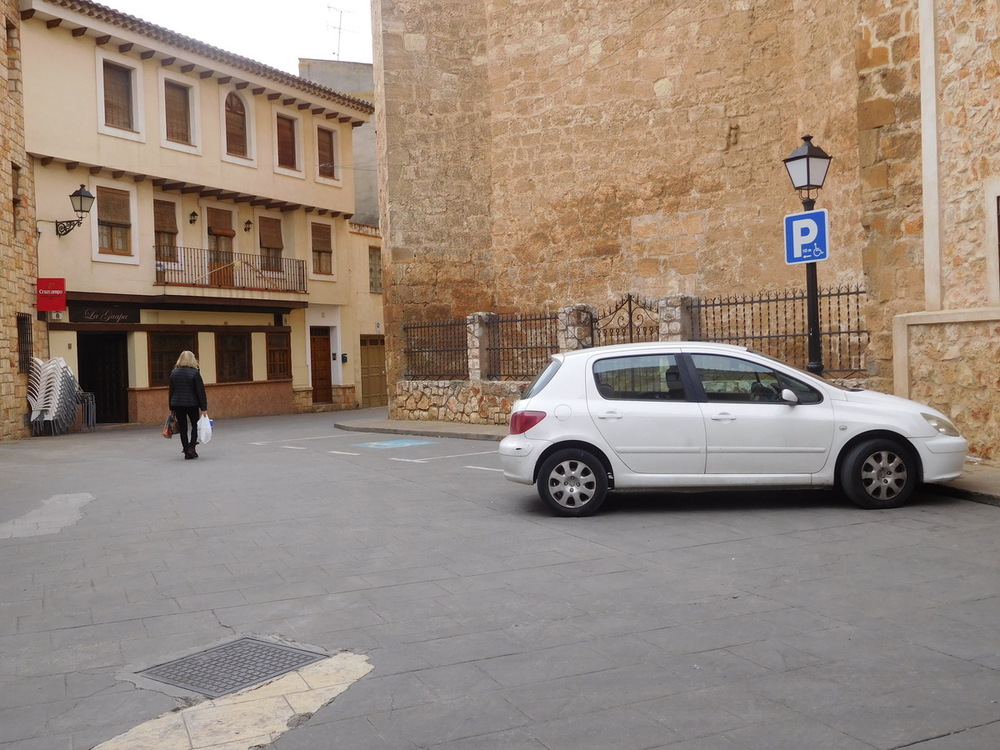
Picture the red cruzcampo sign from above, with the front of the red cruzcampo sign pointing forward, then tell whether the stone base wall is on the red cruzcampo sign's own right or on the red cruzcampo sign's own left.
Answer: on the red cruzcampo sign's own left

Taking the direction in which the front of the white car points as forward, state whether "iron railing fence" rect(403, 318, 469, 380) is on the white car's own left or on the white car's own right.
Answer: on the white car's own left

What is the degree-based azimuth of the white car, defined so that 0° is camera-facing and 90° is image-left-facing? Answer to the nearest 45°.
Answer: approximately 270°

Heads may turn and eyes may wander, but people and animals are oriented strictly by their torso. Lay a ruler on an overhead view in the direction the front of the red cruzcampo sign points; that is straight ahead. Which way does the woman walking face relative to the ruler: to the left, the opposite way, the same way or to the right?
the opposite way

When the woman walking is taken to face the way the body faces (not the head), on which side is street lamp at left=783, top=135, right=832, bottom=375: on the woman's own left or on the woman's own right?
on the woman's own right

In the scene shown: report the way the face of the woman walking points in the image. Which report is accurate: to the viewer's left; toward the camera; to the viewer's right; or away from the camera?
away from the camera

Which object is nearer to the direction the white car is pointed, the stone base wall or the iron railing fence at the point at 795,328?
the iron railing fence

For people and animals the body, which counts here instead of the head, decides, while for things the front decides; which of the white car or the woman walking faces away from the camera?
the woman walking

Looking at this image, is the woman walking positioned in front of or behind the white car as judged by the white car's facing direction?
behind

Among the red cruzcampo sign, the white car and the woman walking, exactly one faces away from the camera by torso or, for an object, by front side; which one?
the woman walking

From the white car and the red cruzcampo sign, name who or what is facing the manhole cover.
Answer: the red cruzcampo sign

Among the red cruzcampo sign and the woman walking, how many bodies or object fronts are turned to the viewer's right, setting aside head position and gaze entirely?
0

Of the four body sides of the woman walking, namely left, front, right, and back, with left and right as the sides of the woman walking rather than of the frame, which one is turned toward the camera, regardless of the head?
back

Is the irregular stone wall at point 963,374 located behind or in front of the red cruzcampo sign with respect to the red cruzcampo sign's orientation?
in front

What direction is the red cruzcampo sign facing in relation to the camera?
toward the camera
